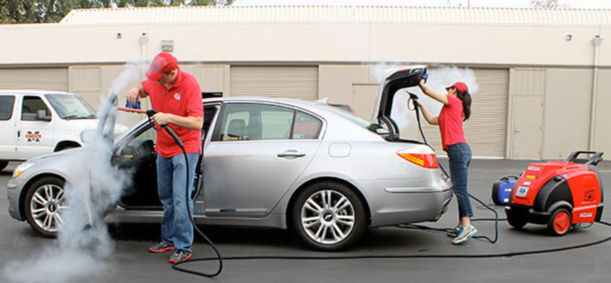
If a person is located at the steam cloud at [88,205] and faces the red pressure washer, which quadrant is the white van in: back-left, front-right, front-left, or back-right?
back-left

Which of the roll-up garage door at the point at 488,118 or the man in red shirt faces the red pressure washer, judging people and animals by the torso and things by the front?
the roll-up garage door

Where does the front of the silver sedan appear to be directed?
to the viewer's left

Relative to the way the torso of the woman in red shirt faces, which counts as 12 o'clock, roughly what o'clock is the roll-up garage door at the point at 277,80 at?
The roll-up garage door is roughly at 2 o'clock from the woman in red shirt.

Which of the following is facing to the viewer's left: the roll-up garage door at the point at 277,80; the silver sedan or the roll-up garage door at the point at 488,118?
the silver sedan

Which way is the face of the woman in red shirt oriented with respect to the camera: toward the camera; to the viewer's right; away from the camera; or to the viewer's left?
to the viewer's left

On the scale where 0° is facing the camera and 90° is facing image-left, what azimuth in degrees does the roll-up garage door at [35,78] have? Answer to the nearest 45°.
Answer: approximately 0°

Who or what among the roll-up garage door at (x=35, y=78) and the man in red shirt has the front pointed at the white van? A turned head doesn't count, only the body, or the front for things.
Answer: the roll-up garage door

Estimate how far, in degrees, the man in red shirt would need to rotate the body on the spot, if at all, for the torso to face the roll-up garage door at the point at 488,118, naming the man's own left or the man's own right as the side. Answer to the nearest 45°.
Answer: approximately 180°

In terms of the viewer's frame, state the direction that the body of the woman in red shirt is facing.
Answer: to the viewer's left

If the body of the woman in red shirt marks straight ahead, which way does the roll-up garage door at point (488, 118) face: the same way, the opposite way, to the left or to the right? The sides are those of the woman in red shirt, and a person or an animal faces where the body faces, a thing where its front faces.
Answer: to the left

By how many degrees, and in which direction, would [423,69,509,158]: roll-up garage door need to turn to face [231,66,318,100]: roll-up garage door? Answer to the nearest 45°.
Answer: approximately 90° to its right
